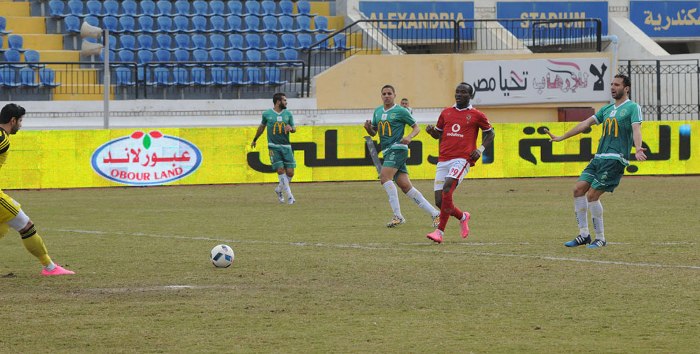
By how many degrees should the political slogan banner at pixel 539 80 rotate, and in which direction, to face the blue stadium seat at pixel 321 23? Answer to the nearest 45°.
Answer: approximately 90° to its right

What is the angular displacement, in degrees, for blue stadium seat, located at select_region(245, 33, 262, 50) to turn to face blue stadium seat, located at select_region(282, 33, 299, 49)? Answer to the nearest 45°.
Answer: approximately 90° to its left

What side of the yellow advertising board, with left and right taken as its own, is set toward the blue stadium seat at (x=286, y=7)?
back

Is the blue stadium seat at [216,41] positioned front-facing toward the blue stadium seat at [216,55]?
yes

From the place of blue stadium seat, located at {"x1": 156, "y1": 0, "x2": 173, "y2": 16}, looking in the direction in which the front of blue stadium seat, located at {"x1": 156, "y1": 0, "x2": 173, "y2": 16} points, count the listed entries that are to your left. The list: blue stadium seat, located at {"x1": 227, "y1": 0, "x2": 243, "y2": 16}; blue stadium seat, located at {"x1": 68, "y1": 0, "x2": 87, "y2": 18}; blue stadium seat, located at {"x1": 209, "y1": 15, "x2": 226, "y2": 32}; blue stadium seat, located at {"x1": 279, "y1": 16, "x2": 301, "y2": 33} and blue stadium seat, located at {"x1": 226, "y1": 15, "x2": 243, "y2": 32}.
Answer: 4

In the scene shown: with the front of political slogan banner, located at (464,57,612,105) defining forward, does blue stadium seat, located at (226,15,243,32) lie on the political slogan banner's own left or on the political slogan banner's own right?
on the political slogan banner's own right

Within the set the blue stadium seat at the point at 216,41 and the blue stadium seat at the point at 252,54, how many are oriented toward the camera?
2

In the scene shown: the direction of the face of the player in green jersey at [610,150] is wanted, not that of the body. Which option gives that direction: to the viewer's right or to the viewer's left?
to the viewer's left

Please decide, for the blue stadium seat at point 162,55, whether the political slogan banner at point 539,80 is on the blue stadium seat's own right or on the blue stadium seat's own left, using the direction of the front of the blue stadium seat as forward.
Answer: on the blue stadium seat's own left
